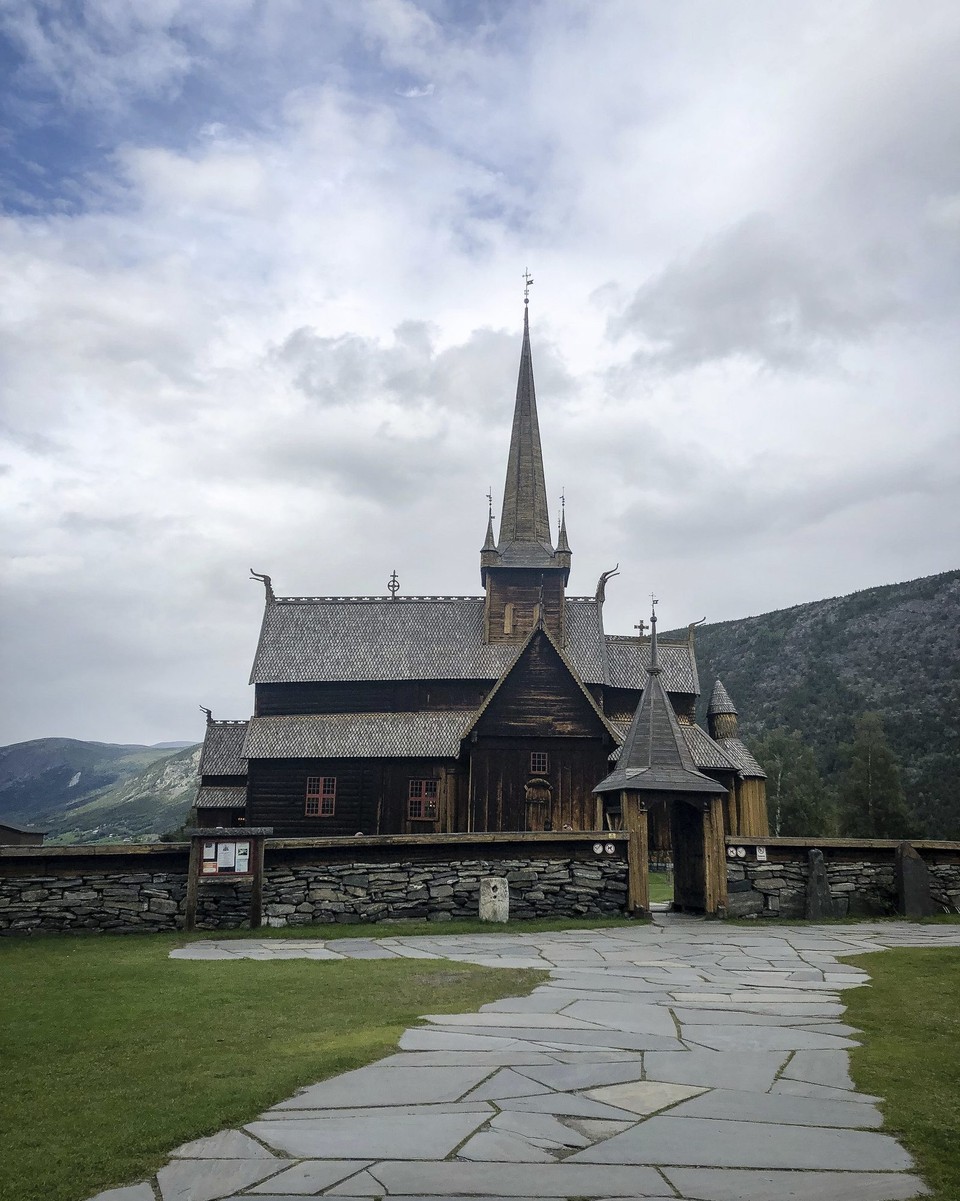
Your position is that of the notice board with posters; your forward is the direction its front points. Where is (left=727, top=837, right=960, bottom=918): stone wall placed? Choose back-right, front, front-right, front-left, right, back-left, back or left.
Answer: left

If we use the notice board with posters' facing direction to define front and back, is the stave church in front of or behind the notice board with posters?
behind

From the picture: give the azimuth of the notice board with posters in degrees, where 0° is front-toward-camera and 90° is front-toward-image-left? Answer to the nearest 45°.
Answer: approximately 0°

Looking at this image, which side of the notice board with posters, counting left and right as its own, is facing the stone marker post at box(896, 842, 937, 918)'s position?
left

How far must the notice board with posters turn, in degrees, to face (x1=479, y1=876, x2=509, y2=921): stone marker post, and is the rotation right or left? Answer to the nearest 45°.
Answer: approximately 90° to its left
